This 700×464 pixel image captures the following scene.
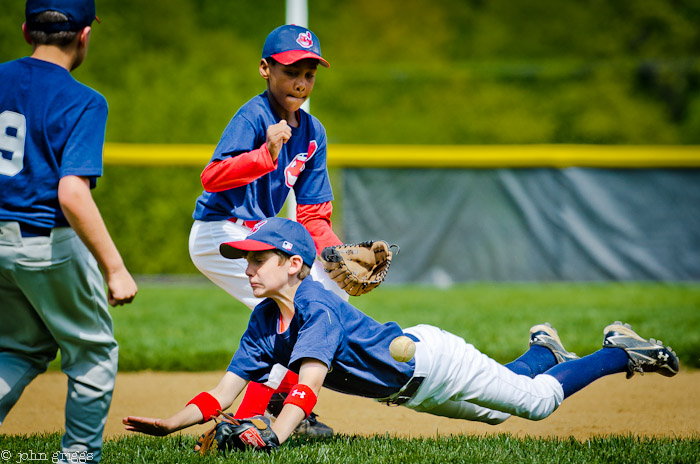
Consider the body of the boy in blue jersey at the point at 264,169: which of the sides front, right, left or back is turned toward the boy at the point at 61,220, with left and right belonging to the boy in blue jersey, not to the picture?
right

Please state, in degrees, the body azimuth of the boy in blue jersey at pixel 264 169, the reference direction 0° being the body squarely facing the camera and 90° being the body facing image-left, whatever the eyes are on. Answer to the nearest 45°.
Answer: approximately 315°

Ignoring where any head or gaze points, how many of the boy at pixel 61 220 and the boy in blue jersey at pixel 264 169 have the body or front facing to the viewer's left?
0

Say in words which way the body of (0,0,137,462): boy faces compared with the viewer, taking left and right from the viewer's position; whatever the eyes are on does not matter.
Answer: facing away from the viewer and to the right of the viewer

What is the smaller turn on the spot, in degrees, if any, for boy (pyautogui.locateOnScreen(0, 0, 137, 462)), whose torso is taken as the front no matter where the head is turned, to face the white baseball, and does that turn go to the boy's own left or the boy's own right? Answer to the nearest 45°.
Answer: approximately 45° to the boy's own right

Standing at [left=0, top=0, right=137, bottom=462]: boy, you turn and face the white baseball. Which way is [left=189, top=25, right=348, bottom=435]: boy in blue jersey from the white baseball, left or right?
left

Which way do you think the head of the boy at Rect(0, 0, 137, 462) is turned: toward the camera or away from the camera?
away from the camera

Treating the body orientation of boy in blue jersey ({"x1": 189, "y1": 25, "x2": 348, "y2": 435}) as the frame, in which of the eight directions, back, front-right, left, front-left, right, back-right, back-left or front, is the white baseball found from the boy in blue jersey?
front

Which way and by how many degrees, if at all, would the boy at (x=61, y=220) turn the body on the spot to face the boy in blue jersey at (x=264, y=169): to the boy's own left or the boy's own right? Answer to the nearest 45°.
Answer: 0° — they already face them
